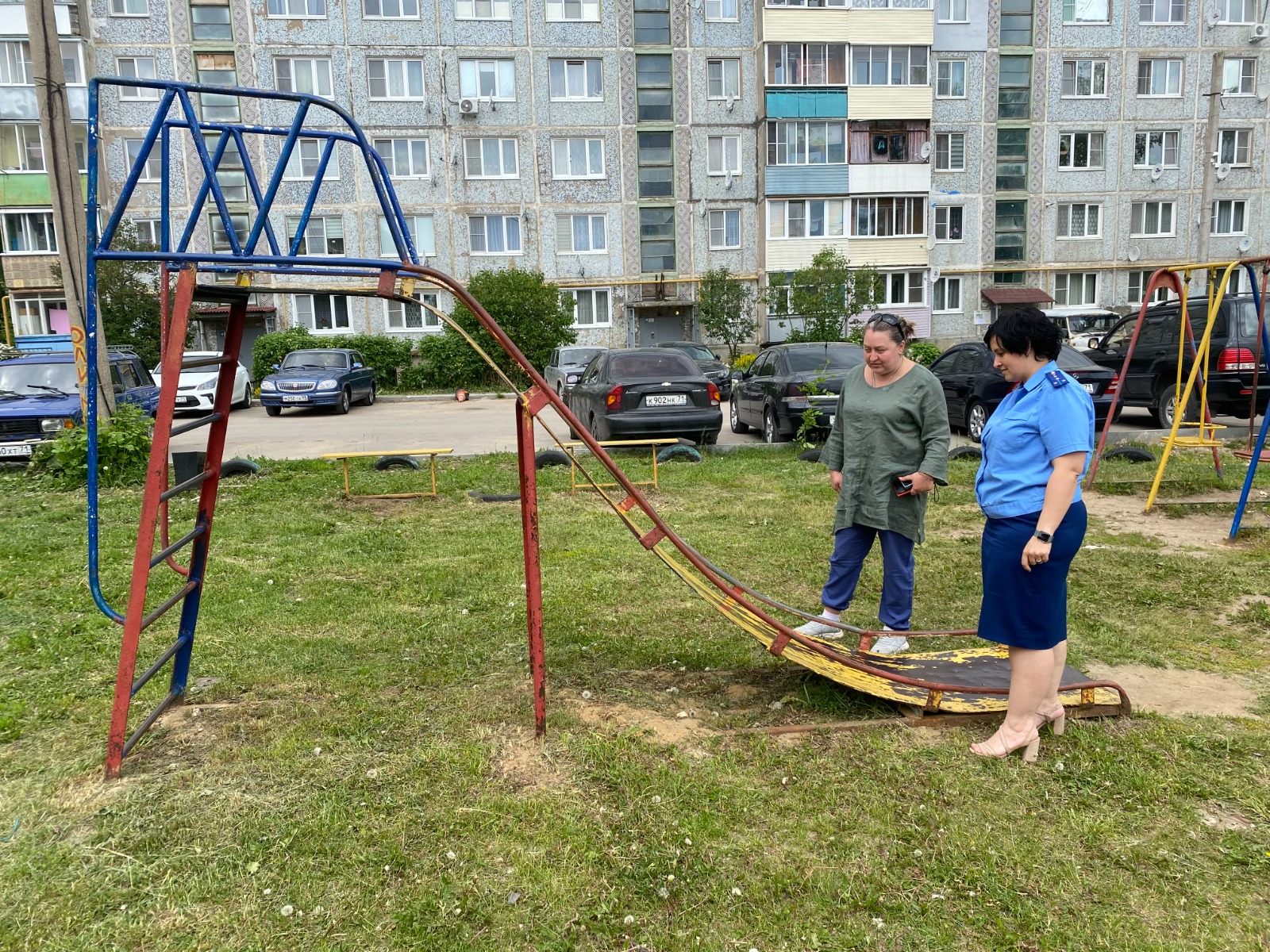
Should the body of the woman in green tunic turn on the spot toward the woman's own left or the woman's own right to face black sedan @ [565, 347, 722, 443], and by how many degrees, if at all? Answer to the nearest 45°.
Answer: approximately 135° to the woman's own right

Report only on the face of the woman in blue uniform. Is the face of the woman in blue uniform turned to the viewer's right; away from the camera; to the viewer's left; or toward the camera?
to the viewer's left

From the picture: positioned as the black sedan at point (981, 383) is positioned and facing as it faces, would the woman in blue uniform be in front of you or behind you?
behind

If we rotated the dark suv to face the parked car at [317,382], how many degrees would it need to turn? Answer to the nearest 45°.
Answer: approximately 45° to its left

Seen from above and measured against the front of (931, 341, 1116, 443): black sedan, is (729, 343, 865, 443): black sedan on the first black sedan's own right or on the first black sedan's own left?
on the first black sedan's own left

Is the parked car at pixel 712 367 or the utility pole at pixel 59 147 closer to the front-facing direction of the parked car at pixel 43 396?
the utility pole

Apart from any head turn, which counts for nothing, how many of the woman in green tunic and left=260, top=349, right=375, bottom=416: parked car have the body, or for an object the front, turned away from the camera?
0

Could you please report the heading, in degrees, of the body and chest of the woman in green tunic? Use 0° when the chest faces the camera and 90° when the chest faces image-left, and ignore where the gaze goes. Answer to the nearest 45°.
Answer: approximately 45°

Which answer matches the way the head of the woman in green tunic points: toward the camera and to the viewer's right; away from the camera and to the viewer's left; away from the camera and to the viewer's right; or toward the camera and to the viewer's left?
toward the camera and to the viewer's left

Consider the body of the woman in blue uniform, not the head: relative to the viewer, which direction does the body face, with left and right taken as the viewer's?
facing to the left of the viewer

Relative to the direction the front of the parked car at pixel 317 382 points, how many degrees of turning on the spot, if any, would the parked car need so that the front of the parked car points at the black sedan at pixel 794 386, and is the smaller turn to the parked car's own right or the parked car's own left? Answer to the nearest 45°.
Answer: approximately 90° to the parked car's own left

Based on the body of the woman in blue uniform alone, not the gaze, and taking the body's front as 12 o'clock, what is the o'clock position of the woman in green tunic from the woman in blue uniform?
The woman in green tunic is roughly at 2 o'clock from the woman in blue uniform.

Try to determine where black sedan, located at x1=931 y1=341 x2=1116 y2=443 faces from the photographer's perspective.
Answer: facing away from the viewer and to the left of the viewer

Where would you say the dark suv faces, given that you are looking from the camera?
facing away from the viewer and to the left of the viewer

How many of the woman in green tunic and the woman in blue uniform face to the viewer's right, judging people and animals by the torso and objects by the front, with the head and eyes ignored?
0

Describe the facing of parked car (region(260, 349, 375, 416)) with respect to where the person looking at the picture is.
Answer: facing the viewer and to the left of the viewer
